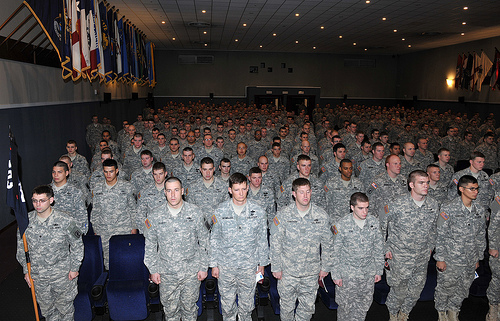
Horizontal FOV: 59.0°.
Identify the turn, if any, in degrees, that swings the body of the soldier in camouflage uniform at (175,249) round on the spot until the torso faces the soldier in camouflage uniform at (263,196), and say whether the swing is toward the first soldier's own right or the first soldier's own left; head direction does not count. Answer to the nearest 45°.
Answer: approximately 135° to the first soldier's own left

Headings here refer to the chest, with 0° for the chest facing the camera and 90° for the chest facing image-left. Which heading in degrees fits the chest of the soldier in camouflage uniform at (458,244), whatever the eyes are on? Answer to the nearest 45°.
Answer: approximately 315°

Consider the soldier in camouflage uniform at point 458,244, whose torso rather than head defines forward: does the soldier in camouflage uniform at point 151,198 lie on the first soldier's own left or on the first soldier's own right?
on the first soldier's own right

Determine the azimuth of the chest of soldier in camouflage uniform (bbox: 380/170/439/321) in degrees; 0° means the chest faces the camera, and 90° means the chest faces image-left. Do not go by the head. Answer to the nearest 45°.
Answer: approximately 315°

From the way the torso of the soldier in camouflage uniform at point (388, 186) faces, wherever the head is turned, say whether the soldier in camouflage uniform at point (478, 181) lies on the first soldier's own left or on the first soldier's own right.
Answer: on the first soldier's own left

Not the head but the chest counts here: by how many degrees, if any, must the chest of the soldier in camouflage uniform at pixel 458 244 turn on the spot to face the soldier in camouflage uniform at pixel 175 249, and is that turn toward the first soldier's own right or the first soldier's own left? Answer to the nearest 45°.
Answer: approximately 90° to the first soldier's own right
